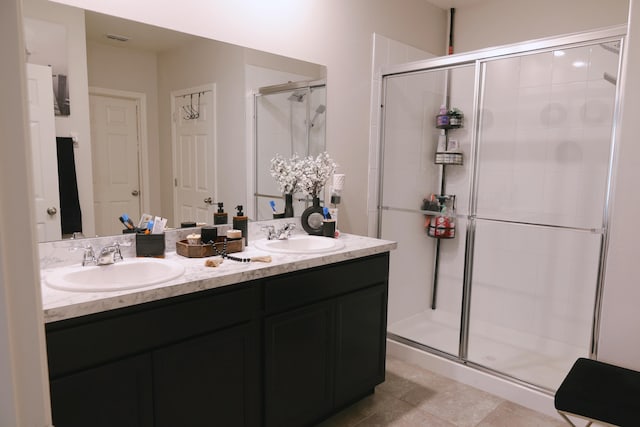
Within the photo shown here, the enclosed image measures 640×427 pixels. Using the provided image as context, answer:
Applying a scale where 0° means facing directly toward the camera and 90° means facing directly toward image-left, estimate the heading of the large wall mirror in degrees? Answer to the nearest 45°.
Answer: approximately 315°

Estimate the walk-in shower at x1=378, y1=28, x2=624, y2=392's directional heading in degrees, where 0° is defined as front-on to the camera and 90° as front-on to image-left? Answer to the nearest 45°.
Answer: approximately 45°

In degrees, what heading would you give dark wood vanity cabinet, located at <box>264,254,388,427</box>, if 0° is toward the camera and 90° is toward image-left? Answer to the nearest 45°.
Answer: approximately 315°

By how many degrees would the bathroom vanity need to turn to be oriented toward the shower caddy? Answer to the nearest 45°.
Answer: approximately 90° to its left

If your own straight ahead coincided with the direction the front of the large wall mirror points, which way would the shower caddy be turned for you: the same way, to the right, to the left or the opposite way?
to the right

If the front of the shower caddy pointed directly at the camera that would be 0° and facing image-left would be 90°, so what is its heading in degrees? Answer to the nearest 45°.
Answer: approximately 0°

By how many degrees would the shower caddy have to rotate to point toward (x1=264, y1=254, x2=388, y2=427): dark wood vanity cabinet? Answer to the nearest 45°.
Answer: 0° — it already faces it

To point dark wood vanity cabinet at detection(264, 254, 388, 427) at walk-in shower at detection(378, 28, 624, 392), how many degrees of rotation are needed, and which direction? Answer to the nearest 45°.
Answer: approximately 90° to its left
